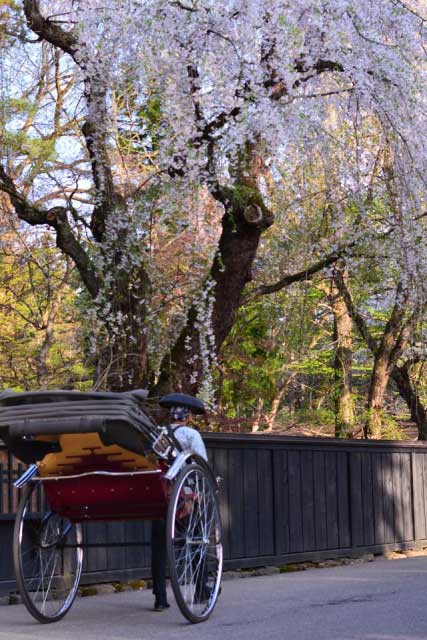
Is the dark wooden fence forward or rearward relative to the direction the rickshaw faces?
forward

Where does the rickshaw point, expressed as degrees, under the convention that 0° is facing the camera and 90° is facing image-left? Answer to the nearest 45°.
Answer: approximately 225°
